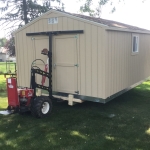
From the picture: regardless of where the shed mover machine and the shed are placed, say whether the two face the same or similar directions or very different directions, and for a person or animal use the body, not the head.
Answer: very different directions

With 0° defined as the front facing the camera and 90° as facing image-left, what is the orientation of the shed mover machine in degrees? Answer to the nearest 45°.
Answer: approximately 225°

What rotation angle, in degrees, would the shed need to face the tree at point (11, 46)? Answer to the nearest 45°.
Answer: approximately 90° to its right

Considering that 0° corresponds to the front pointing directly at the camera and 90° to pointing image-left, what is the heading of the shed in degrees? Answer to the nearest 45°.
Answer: approximately 45°

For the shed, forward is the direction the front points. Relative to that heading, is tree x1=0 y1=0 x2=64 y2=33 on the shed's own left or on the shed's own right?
on the shed's own right
